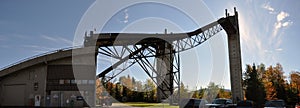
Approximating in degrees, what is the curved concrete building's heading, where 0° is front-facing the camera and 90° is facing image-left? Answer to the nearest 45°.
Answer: approximately 0°
